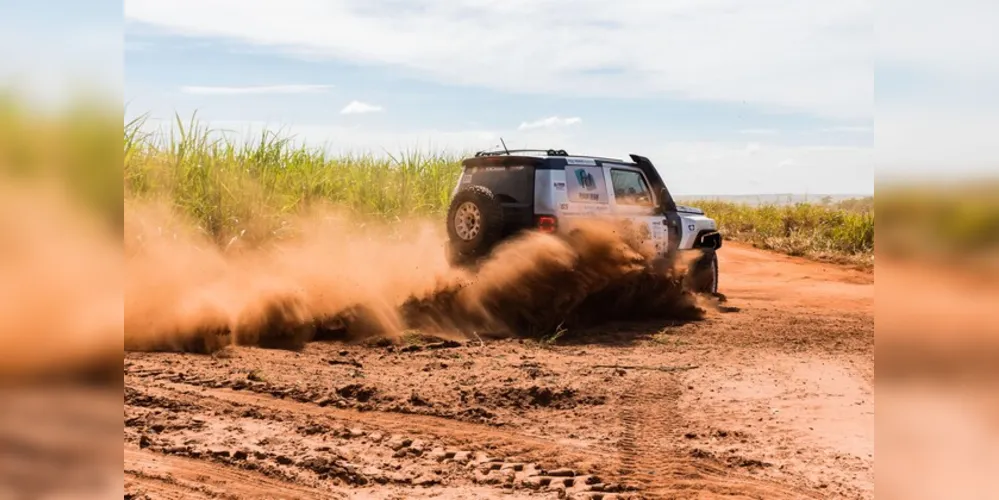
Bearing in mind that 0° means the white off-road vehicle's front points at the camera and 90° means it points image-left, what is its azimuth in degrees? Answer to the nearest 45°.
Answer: approximately 225°
